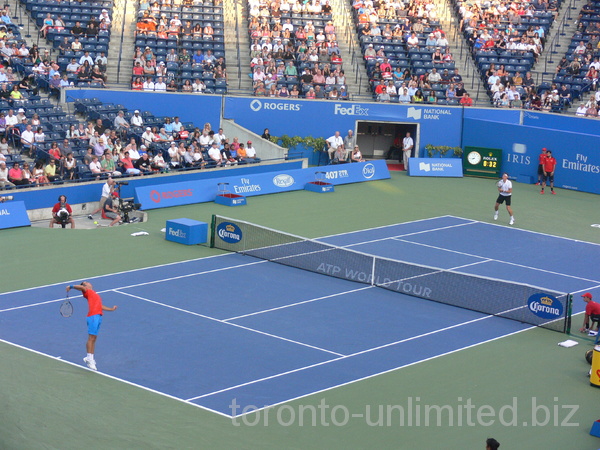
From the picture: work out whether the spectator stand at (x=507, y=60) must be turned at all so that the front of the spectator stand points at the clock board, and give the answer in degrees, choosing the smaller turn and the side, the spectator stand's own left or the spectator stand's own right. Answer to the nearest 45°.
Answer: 0° — it already faces it

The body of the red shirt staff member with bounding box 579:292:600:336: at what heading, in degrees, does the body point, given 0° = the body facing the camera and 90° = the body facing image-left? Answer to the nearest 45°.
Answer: approximately 90°

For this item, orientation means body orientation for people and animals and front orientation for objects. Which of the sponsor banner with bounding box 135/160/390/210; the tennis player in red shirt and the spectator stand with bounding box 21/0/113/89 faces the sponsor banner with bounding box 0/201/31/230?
the spectator stand

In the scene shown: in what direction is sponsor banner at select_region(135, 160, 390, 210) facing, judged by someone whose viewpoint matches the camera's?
facing the viewer and to the right of the viewer

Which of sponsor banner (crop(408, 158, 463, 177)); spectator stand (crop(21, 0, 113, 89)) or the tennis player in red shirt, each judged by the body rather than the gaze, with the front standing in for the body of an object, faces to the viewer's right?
the tennis player in red shirt

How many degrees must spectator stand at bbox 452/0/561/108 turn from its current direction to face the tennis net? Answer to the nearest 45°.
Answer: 0° — it already faces it

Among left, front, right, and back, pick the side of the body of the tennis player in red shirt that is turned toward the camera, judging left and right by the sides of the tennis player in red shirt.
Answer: right

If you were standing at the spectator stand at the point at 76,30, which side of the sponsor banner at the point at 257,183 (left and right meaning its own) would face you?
back

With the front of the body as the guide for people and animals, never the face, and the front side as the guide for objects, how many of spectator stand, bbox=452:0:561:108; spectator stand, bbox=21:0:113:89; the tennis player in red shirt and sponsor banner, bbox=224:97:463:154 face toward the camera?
3

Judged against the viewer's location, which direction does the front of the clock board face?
facing the viewer

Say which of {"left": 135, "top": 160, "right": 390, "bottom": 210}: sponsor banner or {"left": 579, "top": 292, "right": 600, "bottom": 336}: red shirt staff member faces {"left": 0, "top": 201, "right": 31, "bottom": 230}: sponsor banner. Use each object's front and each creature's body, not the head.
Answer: the red shirt staff member

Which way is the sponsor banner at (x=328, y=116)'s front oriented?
toward the camera

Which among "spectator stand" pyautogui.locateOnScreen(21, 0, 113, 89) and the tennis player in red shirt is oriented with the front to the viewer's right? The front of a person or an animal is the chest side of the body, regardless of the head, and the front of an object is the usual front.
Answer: the tennis player in red shirt

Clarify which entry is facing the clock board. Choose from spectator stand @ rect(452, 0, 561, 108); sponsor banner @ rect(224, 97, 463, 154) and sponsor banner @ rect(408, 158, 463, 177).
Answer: the spectator stand

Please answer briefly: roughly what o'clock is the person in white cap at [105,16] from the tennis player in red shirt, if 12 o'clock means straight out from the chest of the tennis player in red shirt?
The person in white cap is roughly at 9 o'clock from the tennis player in red shirt.

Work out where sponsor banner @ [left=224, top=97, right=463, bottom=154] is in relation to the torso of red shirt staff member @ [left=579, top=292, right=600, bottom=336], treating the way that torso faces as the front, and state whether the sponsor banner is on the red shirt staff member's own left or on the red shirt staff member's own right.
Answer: on the red shirt staff member's own right
